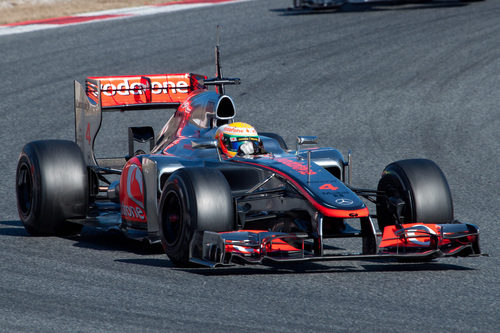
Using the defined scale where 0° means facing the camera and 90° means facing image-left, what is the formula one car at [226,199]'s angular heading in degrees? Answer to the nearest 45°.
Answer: approximately 315°
